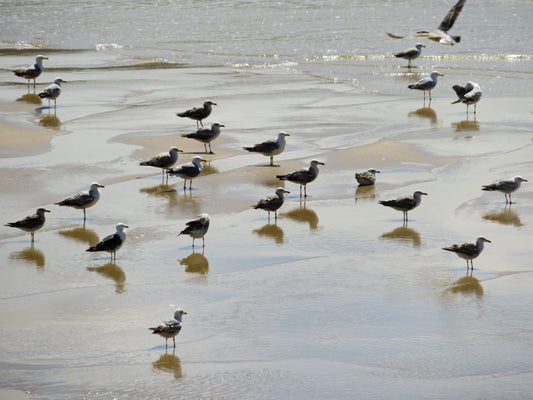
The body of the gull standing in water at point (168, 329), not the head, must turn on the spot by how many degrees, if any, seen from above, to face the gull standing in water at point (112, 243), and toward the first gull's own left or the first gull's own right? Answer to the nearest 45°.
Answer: approximately 90° to the first gull's own left

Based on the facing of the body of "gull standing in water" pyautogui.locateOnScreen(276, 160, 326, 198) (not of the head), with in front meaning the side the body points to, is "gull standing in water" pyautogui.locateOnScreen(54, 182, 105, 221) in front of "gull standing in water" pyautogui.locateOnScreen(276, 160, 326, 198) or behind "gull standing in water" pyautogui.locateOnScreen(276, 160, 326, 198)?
behind

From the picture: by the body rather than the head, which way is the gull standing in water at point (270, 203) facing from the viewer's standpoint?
to the viewer's right

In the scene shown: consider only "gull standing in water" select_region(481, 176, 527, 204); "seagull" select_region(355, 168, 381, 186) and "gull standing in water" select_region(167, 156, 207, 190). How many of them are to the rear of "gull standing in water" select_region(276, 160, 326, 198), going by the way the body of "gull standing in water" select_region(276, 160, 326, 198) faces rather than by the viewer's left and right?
1

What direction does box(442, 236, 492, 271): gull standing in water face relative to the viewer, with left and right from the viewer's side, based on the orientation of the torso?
facing to the right of the viewer

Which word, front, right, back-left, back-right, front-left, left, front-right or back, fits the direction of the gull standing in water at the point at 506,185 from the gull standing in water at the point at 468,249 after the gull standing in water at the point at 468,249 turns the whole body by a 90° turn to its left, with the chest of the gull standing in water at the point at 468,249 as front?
front

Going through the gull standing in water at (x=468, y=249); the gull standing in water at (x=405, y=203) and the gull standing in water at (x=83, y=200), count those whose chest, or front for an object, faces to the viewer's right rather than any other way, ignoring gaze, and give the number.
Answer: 3

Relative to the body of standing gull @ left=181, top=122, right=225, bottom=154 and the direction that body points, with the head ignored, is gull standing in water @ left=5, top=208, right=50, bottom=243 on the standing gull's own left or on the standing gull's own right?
on the standing gull's own right

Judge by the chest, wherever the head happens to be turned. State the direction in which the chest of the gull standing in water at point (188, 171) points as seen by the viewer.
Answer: to the viewer's right

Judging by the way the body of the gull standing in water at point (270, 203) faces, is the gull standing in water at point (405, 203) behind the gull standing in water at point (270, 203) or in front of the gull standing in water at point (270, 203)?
in front

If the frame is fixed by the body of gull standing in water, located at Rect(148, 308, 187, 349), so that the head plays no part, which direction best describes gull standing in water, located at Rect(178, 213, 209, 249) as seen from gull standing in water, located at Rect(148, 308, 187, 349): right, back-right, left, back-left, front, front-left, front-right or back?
left

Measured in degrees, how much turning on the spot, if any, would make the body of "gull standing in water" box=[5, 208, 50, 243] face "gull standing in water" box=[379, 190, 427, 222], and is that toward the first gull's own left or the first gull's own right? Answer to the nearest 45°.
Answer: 0° — it already faces it
